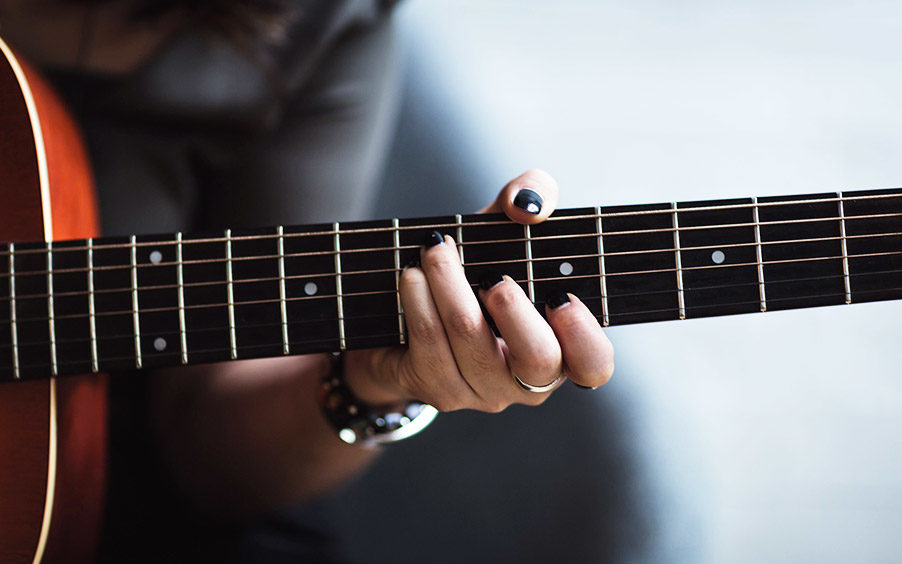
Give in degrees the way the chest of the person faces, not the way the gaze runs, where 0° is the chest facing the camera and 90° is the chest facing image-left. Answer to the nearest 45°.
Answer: approximately 0°

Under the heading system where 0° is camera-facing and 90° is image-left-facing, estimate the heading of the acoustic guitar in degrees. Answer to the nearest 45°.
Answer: approximately 0°
